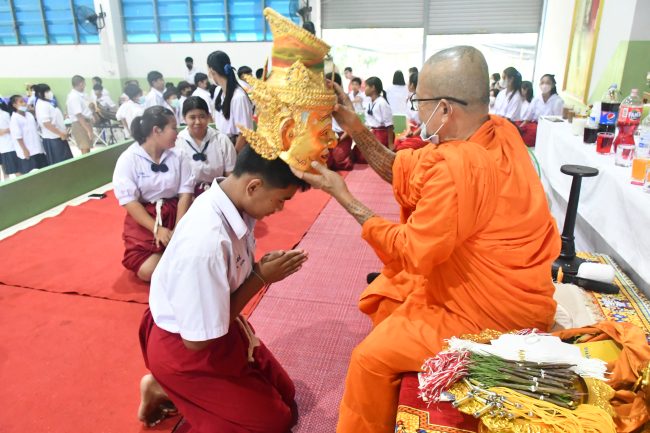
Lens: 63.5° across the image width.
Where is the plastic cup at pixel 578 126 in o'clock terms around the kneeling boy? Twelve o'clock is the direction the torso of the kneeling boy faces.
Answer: The plastic cup is roughly at 11 o'clock from the kneeling boy.

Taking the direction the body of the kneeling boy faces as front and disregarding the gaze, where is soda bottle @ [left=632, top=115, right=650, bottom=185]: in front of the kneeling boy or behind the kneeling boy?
in front

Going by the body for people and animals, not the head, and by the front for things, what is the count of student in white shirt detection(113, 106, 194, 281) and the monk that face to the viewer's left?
1

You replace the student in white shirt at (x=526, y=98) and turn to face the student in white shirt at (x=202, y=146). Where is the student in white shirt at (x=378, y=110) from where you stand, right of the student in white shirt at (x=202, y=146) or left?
right

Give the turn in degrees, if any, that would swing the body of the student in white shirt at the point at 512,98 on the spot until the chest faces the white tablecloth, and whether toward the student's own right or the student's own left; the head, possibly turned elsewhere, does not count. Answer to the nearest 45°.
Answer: approximately 45° to the student's own left

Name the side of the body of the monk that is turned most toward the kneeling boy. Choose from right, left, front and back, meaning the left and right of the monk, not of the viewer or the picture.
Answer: front

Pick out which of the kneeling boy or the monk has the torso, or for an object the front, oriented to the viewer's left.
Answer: the monk

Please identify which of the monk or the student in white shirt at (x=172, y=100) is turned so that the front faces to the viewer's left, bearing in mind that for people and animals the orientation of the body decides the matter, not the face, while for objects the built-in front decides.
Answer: the monk

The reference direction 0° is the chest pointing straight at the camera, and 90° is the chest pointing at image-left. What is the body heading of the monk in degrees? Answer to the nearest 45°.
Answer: approximately 90°

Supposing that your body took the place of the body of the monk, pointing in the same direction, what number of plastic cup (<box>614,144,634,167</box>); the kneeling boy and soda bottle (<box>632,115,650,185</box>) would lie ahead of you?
1

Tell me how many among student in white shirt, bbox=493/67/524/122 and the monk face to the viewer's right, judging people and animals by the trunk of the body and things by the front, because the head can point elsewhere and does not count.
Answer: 0

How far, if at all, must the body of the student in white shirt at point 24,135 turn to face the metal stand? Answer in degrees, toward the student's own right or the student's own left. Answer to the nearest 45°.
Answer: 0° — they already face it

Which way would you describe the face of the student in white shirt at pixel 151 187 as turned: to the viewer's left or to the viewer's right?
to the viewer's right

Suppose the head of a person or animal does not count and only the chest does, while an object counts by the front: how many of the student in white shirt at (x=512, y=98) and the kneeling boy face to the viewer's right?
1
